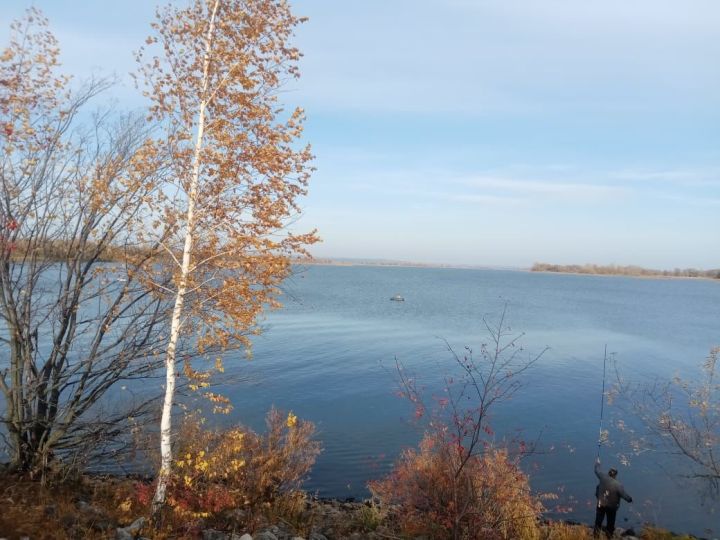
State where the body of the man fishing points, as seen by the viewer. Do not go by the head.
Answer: away from the camera

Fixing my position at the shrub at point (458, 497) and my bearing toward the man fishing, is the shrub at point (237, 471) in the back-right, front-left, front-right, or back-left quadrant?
back-left

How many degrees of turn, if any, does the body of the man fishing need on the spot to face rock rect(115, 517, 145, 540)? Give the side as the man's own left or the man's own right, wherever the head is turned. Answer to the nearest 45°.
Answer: approximately 135° to the man's own left

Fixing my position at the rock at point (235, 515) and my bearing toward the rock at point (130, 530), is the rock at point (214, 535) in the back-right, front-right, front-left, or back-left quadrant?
front-left

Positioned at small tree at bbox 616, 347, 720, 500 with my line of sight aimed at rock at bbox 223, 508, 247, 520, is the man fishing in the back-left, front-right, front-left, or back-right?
front-left

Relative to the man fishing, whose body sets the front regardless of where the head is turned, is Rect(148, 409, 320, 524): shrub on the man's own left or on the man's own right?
on the man's own left

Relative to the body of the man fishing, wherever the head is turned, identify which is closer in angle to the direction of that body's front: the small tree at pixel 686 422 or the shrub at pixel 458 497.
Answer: the small tree

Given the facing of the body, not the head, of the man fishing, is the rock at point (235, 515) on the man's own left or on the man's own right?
on the man's own left

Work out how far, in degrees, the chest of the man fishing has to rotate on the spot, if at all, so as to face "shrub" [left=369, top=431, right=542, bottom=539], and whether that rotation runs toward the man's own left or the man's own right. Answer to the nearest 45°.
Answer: approximately 135° to the man's own left

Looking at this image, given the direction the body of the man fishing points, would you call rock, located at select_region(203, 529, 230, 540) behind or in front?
behind
